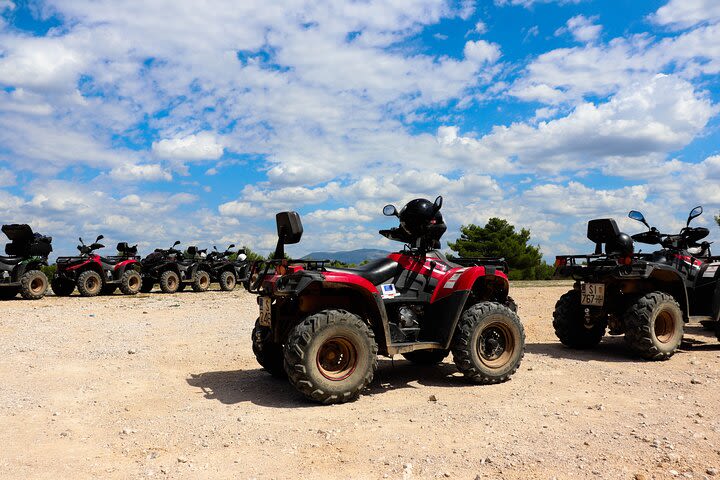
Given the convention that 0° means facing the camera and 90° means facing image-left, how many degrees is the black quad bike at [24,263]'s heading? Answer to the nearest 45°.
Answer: approximately 45°

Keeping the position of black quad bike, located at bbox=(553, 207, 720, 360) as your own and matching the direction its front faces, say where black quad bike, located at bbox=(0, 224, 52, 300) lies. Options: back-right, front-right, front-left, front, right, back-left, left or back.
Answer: back-left

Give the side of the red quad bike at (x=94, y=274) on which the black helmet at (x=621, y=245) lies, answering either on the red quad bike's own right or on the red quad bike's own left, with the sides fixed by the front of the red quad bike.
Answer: on the red quad bike's own left

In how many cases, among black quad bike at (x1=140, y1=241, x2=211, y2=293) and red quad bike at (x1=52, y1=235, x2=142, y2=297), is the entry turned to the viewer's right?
0

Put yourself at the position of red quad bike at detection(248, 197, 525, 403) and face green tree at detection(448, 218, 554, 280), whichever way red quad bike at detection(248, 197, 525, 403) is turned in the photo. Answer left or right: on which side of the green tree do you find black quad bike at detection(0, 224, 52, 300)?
left

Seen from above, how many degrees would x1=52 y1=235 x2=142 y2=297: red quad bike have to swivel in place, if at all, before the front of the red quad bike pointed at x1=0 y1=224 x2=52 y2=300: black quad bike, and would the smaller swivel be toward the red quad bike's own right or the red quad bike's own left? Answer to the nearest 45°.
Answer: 0° — it already faces it

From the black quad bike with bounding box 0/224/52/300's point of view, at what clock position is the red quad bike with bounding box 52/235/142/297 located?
The red quad bike is roughly at 7 o'clock from the black quad bike.

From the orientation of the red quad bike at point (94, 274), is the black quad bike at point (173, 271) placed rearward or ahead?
rearward

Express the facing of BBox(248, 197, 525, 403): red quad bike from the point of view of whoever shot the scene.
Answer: facing away from the viewer and to the right of the viewer

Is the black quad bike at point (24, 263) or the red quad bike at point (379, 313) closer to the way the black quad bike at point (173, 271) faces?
the black quad bike

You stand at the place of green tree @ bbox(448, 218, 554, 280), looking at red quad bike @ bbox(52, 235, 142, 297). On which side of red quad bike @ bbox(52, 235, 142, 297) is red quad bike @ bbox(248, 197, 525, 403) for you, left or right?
left

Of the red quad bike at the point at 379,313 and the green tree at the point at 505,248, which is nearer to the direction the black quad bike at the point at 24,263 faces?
the red quad bike

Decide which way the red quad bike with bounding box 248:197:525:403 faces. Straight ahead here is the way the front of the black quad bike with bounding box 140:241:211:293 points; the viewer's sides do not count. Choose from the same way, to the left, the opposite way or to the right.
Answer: the opposite way

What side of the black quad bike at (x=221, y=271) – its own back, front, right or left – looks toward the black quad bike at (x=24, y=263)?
front
